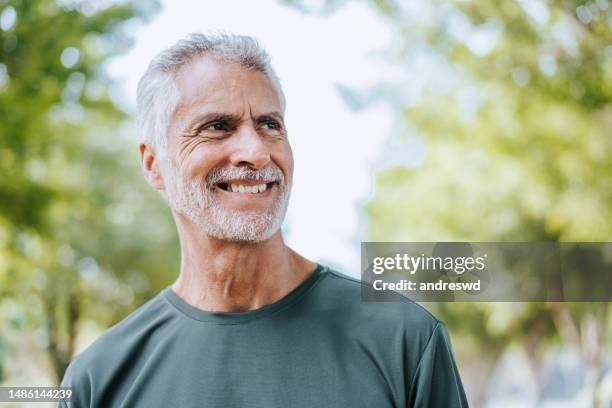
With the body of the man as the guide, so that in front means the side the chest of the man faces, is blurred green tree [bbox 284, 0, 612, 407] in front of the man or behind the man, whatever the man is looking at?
behind

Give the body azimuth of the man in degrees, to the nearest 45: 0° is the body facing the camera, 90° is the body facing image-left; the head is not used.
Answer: approximately 0°
